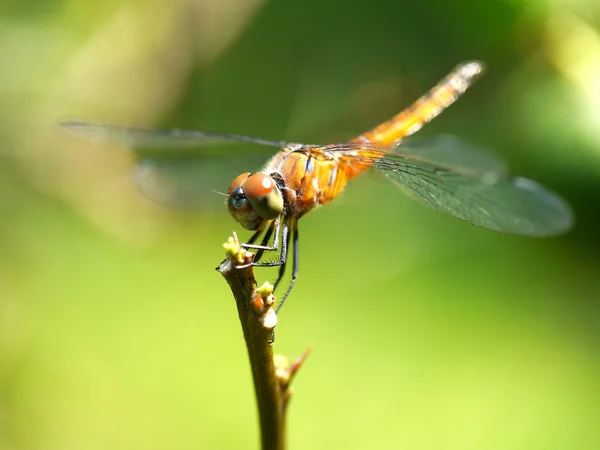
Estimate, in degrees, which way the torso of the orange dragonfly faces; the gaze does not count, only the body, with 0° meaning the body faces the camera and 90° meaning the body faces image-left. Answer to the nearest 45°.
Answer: approximately 45°
